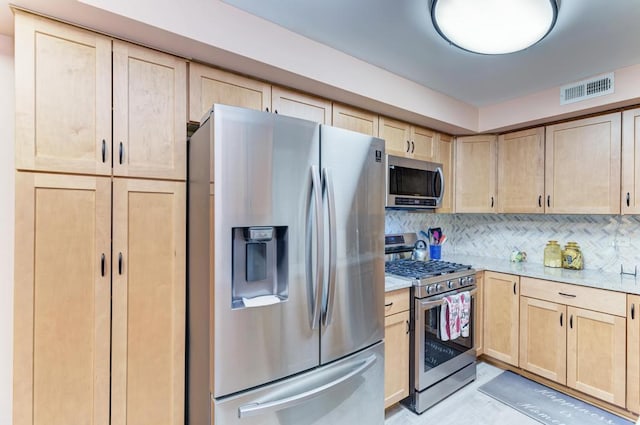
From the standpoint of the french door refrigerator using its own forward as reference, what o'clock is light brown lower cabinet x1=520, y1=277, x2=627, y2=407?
The light brown lower cabinet is roughly at 10 o'clock from the french door refrigerator.

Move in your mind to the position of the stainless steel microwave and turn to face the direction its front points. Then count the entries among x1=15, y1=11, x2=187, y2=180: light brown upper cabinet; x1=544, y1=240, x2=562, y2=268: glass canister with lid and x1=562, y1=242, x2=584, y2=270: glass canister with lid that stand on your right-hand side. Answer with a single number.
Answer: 1

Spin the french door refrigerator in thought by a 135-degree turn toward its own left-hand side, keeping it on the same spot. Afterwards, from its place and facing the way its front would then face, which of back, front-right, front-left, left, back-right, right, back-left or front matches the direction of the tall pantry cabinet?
left

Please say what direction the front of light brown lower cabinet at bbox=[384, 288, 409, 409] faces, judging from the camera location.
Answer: facing the viewer and to the right of the viewer

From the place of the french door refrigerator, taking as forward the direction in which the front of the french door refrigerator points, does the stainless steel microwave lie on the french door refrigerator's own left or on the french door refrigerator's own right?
on the french door refrigerator's own left

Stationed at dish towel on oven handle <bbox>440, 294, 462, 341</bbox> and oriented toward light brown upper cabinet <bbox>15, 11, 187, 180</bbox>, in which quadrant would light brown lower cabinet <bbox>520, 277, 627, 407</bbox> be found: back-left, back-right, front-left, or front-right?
back-left

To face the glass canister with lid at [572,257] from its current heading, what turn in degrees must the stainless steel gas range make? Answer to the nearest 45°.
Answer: approximately 90° to its left

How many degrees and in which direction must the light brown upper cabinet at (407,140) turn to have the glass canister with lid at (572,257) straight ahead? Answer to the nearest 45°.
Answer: approximately 45° to its left

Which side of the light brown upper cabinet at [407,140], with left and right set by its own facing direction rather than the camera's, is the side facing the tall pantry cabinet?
right

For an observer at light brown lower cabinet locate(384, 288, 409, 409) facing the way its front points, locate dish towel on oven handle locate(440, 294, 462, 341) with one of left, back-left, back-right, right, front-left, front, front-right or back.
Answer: left

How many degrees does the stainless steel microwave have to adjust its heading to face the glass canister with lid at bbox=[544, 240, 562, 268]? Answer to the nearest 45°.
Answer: approximately 90° to its left
